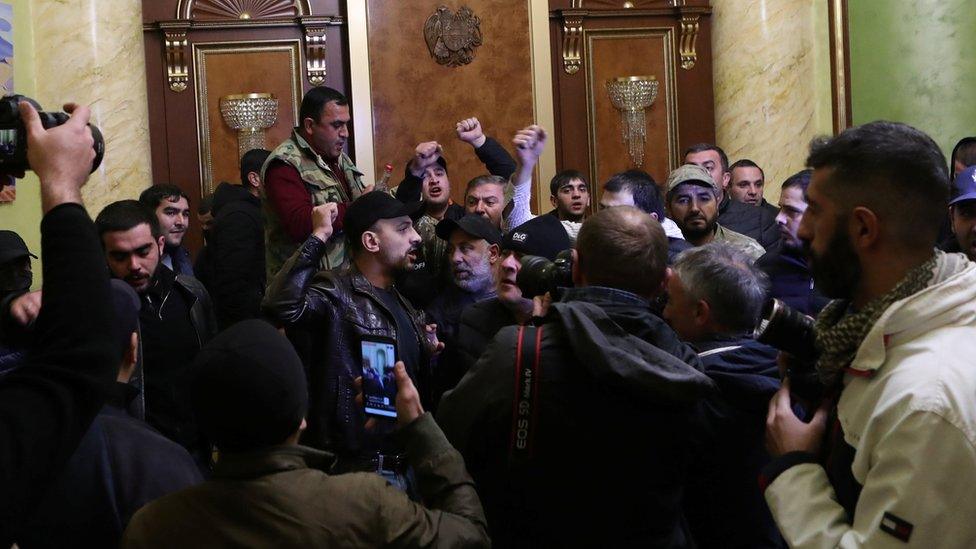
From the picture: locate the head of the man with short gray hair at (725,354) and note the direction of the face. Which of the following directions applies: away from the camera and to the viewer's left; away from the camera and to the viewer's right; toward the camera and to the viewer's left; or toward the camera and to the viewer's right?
away from the camera and to the viewer's left

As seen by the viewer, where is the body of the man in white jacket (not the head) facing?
to the viewer's left

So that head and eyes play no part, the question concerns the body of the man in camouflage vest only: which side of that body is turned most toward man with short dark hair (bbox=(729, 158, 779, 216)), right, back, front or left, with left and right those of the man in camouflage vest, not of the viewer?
left

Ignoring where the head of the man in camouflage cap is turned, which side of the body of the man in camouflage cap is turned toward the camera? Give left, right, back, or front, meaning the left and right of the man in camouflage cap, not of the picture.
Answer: front

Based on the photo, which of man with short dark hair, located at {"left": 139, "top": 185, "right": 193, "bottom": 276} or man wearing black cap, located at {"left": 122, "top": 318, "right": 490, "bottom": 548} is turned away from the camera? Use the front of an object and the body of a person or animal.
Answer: the man wearing black cap

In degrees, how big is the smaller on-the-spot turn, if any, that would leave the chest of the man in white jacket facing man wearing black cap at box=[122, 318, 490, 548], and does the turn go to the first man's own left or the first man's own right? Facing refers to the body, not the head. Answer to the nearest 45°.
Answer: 0° — they already face them

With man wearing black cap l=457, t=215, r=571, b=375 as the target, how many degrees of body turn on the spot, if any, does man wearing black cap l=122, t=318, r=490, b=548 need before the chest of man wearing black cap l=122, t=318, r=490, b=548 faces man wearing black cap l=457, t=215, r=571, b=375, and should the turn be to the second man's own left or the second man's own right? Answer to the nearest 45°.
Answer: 0° — they already face them

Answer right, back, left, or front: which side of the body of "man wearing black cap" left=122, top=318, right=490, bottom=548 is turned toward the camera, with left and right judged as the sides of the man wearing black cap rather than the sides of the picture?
back

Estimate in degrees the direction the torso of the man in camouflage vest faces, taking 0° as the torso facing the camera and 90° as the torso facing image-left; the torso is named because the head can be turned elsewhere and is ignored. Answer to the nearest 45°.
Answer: approximately 315°

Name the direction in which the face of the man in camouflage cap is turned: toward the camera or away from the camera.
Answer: toward the camera

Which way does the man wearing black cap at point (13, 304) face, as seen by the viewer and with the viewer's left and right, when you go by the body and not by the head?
facing to the right of the viewer

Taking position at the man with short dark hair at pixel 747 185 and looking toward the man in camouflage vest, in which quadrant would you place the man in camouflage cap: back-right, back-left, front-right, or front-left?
front-left
